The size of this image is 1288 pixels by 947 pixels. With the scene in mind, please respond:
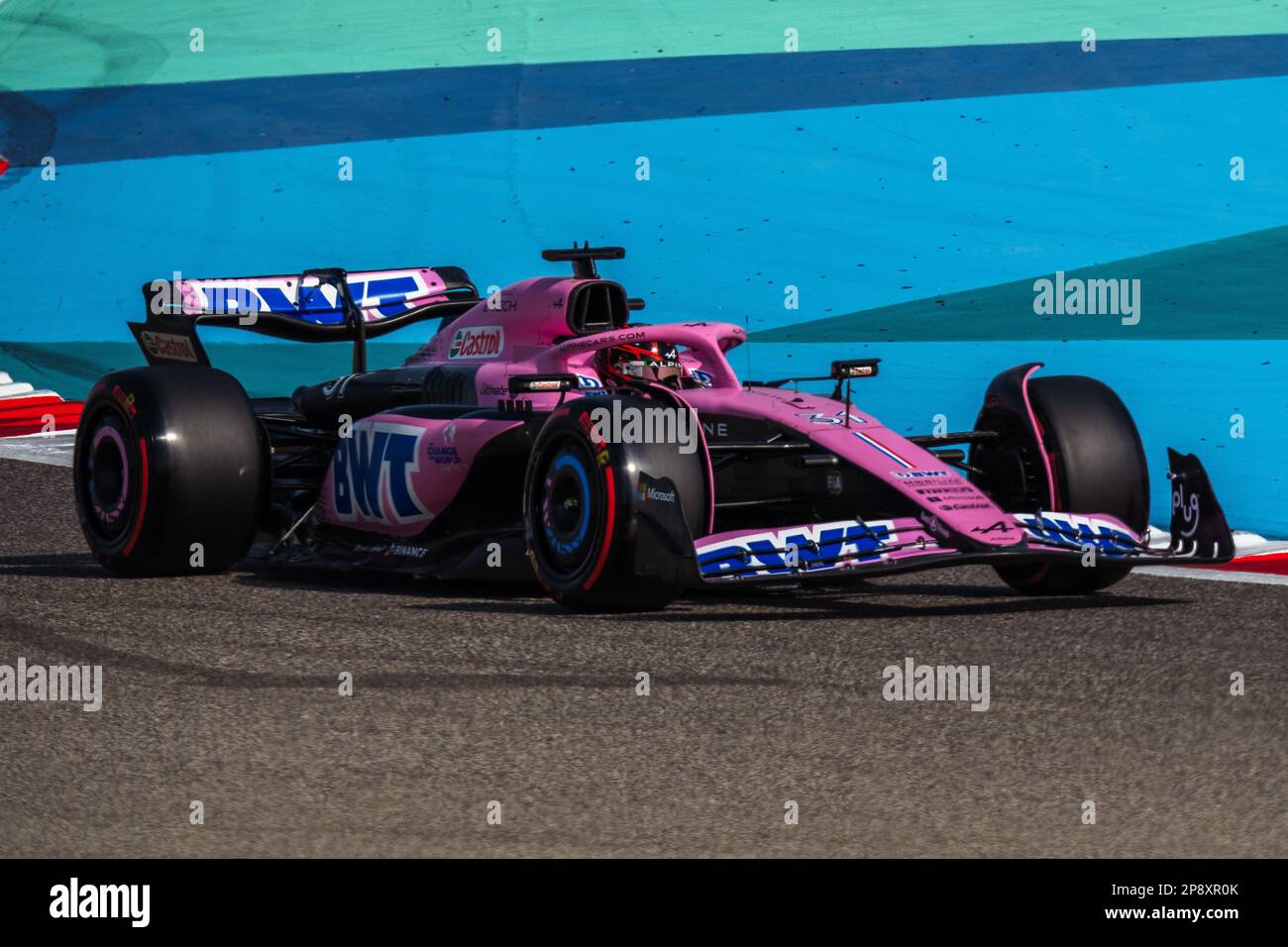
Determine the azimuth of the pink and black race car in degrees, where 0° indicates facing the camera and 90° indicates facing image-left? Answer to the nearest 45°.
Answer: approximately 315°
